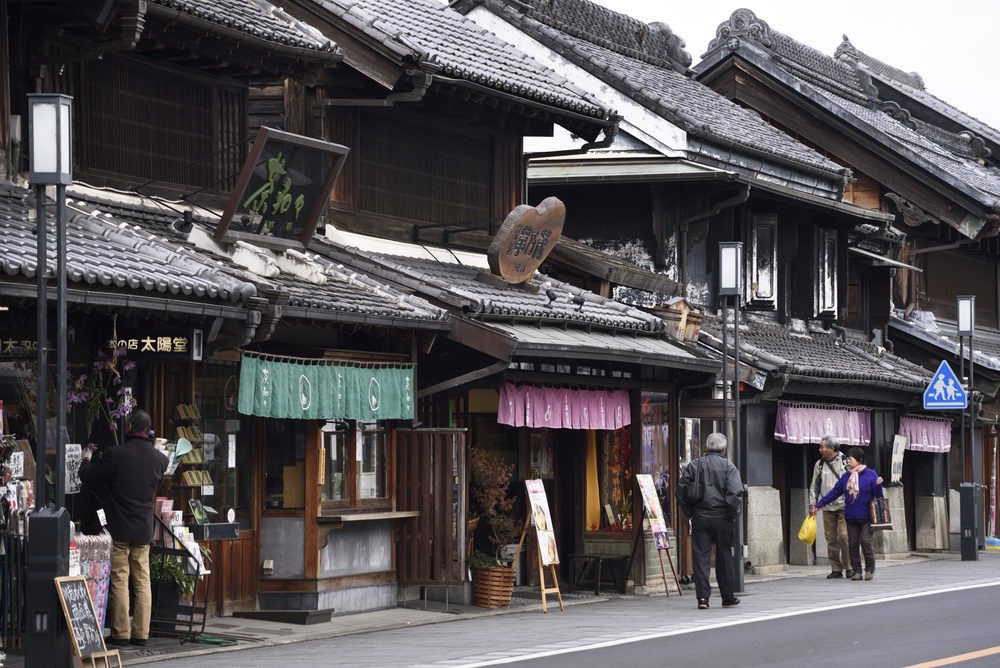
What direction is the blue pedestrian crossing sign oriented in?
toward the camera

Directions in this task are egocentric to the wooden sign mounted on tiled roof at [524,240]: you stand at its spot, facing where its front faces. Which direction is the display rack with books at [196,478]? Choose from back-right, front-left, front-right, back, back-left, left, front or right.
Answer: right

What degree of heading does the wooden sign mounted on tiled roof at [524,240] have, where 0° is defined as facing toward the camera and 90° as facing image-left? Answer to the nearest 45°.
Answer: approximately 315°

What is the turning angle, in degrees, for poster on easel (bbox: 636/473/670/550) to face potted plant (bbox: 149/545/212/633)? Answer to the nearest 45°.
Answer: approximately 90° to its right

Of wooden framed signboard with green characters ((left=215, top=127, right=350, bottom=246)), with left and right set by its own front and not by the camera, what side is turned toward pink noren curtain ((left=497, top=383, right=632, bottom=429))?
left

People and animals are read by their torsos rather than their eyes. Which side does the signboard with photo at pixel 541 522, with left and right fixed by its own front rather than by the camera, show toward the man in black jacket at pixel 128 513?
right

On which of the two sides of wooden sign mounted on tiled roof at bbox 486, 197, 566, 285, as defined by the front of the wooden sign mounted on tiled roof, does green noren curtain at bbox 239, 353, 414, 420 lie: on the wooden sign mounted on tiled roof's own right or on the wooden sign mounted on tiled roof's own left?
on the wooden sign mounted on tiled roof's own right

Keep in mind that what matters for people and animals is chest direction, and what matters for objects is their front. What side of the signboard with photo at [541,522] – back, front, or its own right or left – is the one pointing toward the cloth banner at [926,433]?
left

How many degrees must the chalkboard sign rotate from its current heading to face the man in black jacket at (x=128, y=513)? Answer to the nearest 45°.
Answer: approximately 135° to its left

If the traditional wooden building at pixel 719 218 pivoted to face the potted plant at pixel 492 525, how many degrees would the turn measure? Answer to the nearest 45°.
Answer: approximately 45° to its right

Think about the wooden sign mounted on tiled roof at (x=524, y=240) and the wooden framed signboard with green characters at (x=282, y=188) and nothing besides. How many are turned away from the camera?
0

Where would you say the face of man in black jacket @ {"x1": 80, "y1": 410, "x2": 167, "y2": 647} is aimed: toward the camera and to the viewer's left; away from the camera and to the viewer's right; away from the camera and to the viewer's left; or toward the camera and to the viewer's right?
away from the camera and to the viewer's left
